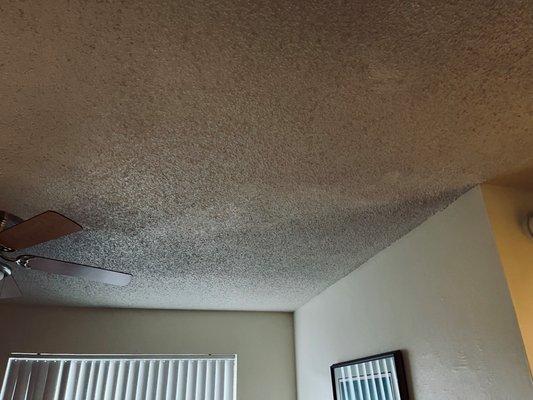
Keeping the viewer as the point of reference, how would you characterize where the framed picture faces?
facing the viewer and to the left of the viewer

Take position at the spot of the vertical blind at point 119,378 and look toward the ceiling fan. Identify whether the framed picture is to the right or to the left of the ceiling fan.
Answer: left

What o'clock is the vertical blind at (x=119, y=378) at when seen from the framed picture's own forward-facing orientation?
The vertical blind is roughly at 2 o'clock from the framed picture.

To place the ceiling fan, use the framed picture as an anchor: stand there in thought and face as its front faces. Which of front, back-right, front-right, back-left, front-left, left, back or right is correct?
front
